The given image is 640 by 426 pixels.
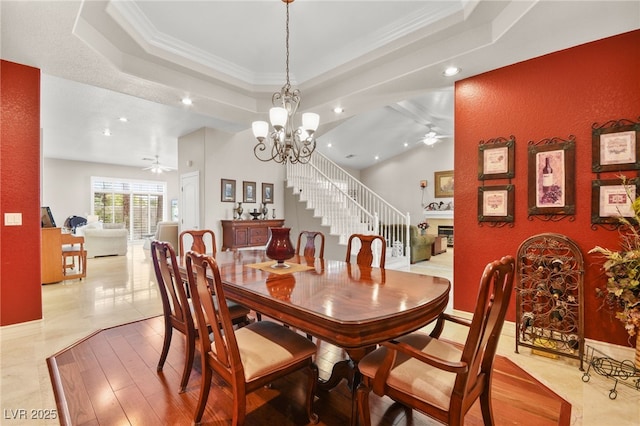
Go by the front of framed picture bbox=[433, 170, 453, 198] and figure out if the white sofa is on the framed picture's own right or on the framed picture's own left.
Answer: on the framed picture's own right

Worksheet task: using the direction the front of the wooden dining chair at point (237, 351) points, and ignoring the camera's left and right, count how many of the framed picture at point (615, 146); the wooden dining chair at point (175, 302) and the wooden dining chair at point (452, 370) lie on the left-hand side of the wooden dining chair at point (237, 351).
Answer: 1

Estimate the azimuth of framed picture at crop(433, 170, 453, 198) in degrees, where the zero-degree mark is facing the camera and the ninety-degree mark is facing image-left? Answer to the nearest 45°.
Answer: approximately 0°

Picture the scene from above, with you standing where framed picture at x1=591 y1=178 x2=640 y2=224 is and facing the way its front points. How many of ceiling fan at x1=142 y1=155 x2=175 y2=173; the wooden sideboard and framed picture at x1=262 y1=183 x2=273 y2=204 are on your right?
3
